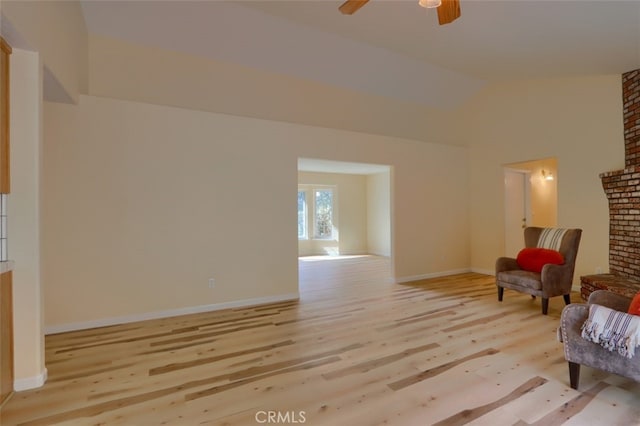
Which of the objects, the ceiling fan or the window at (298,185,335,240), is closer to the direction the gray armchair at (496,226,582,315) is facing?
the ceiling fan

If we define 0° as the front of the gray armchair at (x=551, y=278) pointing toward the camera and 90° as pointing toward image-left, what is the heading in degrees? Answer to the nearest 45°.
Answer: approximately 45°

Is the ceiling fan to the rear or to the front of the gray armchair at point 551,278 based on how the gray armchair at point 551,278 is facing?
to the front

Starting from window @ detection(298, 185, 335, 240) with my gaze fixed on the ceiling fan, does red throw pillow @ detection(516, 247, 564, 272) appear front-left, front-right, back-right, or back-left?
front-left

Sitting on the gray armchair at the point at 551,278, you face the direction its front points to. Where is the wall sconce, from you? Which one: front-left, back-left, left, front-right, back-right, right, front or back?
back-right

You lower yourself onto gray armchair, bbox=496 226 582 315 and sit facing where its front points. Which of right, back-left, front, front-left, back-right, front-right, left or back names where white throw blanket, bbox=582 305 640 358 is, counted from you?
front-left

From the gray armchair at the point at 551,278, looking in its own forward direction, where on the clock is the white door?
The white door is roughly at 4 o'clock from the gray armchair.

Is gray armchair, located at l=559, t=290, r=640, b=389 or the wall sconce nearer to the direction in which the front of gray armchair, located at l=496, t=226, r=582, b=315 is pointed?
the gray armchair

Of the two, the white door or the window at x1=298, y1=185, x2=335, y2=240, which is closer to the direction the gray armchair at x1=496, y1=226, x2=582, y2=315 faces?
the window

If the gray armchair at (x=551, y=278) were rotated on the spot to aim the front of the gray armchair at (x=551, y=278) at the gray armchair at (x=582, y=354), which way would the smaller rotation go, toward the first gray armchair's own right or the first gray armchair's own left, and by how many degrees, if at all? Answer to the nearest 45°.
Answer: approximately 45° to the first gray armchair's own left

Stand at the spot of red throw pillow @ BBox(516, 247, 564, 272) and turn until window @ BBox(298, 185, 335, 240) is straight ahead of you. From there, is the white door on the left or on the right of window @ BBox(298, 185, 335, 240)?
right

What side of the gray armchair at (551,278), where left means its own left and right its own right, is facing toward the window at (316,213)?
right
